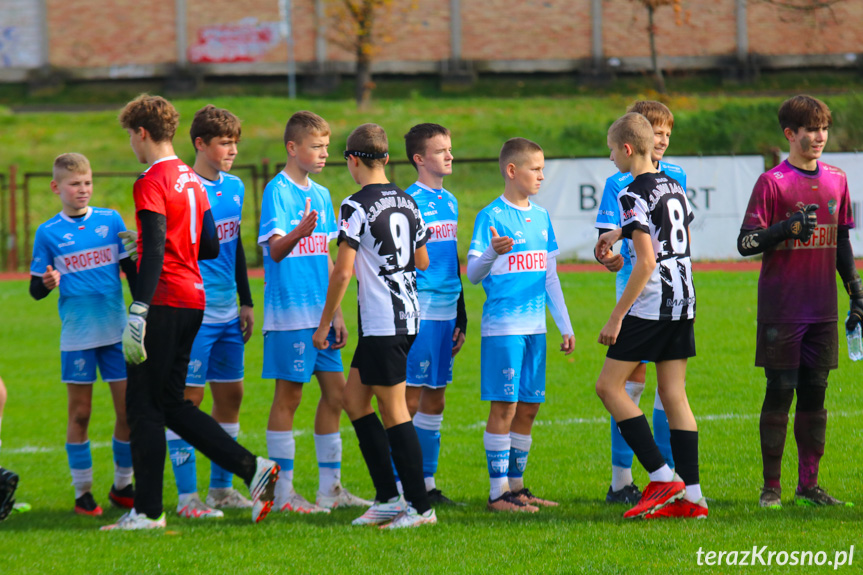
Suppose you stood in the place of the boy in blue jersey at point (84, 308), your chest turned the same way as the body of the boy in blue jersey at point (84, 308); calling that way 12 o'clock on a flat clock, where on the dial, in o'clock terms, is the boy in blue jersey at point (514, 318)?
the boy in blue jersey at point (514, 318) is roughly at 10 o'clock from the boy in blue jersey at point (84, 308).

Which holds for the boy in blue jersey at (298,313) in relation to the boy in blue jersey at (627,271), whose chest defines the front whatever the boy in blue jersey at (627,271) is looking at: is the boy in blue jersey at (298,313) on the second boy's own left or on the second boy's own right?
on the second boy's own right

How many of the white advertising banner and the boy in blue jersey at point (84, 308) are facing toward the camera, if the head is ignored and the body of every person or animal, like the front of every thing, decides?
2
